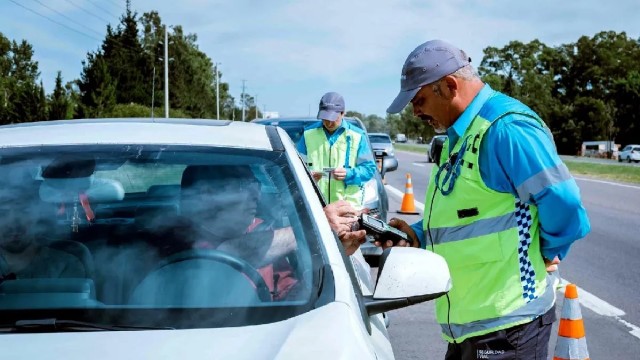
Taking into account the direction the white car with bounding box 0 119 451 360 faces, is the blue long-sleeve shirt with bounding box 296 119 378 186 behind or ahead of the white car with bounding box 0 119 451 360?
behind

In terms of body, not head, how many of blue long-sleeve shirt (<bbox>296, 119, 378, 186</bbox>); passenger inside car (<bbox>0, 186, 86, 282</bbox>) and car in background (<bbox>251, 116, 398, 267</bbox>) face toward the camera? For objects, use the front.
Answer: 3

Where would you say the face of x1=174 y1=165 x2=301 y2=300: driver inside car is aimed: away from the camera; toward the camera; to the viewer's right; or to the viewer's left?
to the viewer's right

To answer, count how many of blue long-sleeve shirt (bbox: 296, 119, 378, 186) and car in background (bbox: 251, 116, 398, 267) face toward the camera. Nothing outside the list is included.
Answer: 2

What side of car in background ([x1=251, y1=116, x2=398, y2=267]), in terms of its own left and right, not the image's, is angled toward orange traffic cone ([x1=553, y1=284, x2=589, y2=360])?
front

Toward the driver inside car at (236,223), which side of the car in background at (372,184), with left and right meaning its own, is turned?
front

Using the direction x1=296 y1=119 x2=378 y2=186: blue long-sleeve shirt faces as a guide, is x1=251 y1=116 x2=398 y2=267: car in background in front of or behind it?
behind

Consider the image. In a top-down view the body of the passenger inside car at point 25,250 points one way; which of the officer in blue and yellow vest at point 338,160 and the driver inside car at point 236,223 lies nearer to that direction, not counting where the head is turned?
the driver inside car

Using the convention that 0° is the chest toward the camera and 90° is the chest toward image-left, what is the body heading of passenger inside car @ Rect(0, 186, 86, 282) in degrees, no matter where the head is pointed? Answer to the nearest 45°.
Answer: approximately 0°

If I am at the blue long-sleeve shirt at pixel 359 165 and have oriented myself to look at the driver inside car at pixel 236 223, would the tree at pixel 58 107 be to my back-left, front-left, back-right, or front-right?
back-right

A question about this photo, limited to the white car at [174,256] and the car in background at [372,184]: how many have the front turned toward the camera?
2

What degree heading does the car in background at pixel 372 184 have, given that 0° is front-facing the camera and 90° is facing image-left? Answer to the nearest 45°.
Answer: approximately 0°

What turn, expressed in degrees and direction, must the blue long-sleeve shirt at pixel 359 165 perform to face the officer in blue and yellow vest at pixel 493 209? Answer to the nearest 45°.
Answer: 0° — it already faces them

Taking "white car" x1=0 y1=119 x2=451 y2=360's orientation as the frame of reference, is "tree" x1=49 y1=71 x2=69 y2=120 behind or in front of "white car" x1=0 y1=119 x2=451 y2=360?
behind

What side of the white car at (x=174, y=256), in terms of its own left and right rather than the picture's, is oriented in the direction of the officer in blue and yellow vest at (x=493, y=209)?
left
